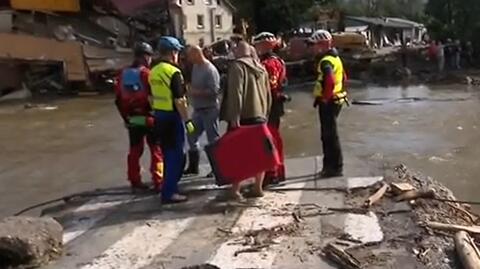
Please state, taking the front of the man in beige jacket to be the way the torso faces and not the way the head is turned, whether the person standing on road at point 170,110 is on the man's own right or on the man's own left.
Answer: on the man's own left

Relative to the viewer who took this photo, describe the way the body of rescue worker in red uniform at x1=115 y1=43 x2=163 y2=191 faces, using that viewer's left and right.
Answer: facing away from the viewer and to the right of the viewer

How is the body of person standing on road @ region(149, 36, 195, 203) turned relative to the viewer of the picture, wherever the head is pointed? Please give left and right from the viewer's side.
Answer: facing away from the viewer and to the right of the viewer

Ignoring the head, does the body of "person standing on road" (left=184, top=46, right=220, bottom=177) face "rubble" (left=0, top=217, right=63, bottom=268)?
no

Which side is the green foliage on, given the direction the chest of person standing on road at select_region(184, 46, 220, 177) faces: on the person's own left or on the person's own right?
on the person's own right

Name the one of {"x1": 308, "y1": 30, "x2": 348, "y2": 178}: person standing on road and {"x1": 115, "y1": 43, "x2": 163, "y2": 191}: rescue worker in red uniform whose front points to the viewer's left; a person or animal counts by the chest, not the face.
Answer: the person standing on road

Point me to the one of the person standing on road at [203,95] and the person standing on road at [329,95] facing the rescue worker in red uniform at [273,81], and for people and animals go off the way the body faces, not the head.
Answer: the person standing on road at [329,95]

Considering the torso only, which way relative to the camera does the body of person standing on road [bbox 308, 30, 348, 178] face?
to the viewer's left

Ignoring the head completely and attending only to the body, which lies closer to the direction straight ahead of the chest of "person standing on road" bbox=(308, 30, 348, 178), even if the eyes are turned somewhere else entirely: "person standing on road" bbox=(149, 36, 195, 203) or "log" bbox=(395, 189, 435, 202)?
the person standing on road

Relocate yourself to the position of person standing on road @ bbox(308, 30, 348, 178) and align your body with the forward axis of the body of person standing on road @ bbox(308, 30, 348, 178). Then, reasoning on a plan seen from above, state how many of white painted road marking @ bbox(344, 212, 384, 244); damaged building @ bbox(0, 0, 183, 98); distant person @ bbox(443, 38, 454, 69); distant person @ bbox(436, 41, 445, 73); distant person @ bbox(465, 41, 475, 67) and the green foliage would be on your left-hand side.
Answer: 1
